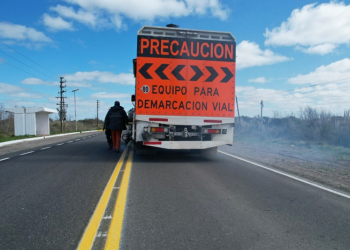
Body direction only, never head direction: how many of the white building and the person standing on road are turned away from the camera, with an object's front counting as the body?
1

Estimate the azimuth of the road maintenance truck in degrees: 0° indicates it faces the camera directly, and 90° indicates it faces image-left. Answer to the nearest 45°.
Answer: approximately 180°

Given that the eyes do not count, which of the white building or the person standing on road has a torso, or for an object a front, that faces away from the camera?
the person standing on road

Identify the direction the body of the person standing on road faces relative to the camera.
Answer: away from the camera

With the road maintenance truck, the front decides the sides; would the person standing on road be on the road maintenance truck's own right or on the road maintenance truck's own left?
on the road maintenance truck's own left

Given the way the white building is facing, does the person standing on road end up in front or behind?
in front

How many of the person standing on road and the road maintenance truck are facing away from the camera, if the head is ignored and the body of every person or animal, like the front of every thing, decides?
2

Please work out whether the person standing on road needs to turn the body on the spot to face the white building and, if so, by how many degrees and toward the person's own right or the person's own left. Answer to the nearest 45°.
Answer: approximately 45° to the person's own left

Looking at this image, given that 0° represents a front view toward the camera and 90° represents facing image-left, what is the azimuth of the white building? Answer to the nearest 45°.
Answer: approximately 315°
